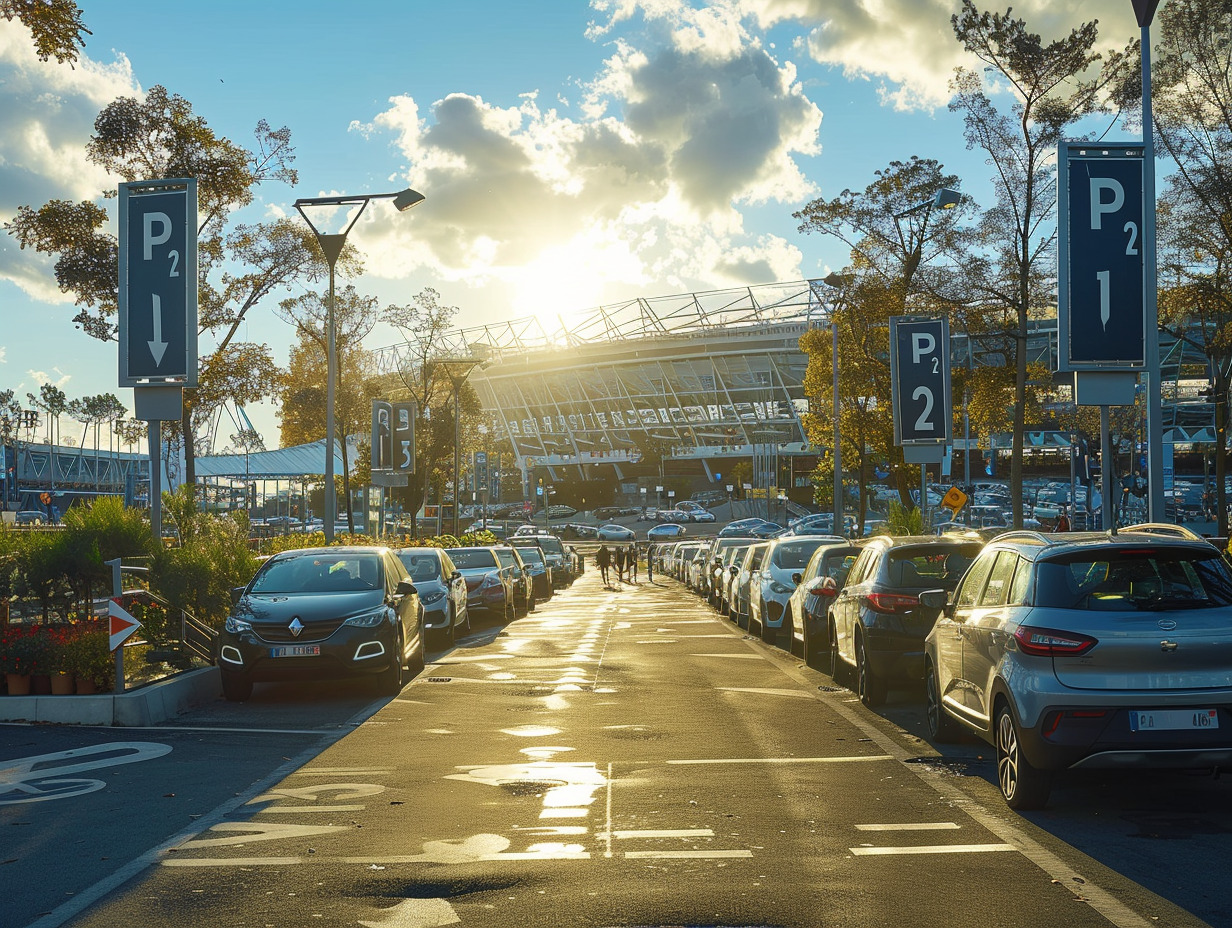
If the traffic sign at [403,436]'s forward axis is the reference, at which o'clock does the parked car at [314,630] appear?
The parked car is roughly at 12 o'clock from the traffic sign.

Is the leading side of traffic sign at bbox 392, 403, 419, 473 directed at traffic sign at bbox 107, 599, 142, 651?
yes

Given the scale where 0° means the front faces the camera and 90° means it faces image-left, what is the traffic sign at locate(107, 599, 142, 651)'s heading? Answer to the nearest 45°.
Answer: approximately 0°

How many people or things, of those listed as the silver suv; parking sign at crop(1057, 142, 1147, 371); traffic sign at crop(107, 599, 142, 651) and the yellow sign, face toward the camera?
3
